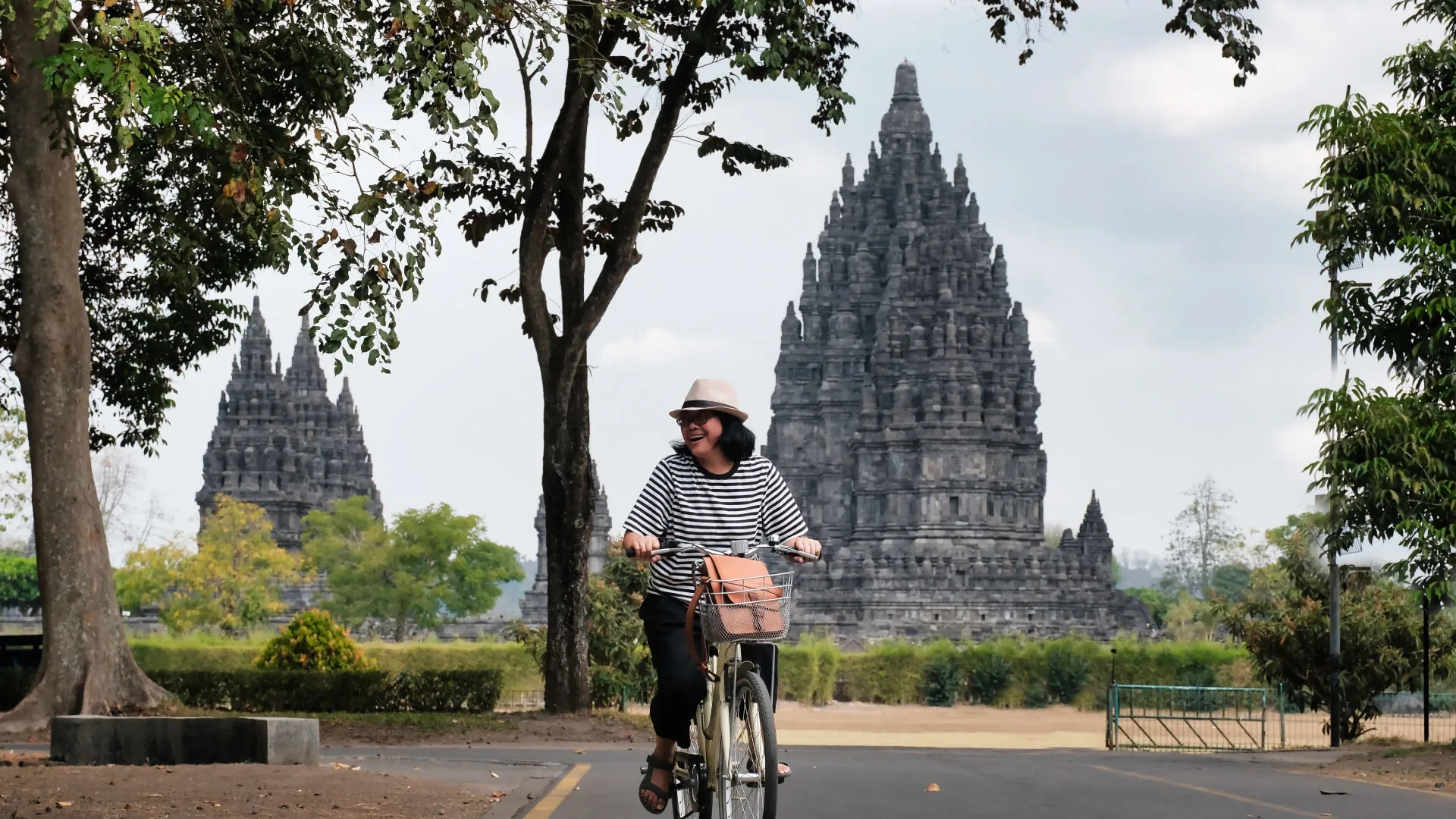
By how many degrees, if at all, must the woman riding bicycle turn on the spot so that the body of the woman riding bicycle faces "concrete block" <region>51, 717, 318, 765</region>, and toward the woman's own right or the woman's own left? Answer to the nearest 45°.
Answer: approximately 135° to the woman's own right

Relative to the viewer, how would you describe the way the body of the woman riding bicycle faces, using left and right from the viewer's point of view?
facing the viewer
